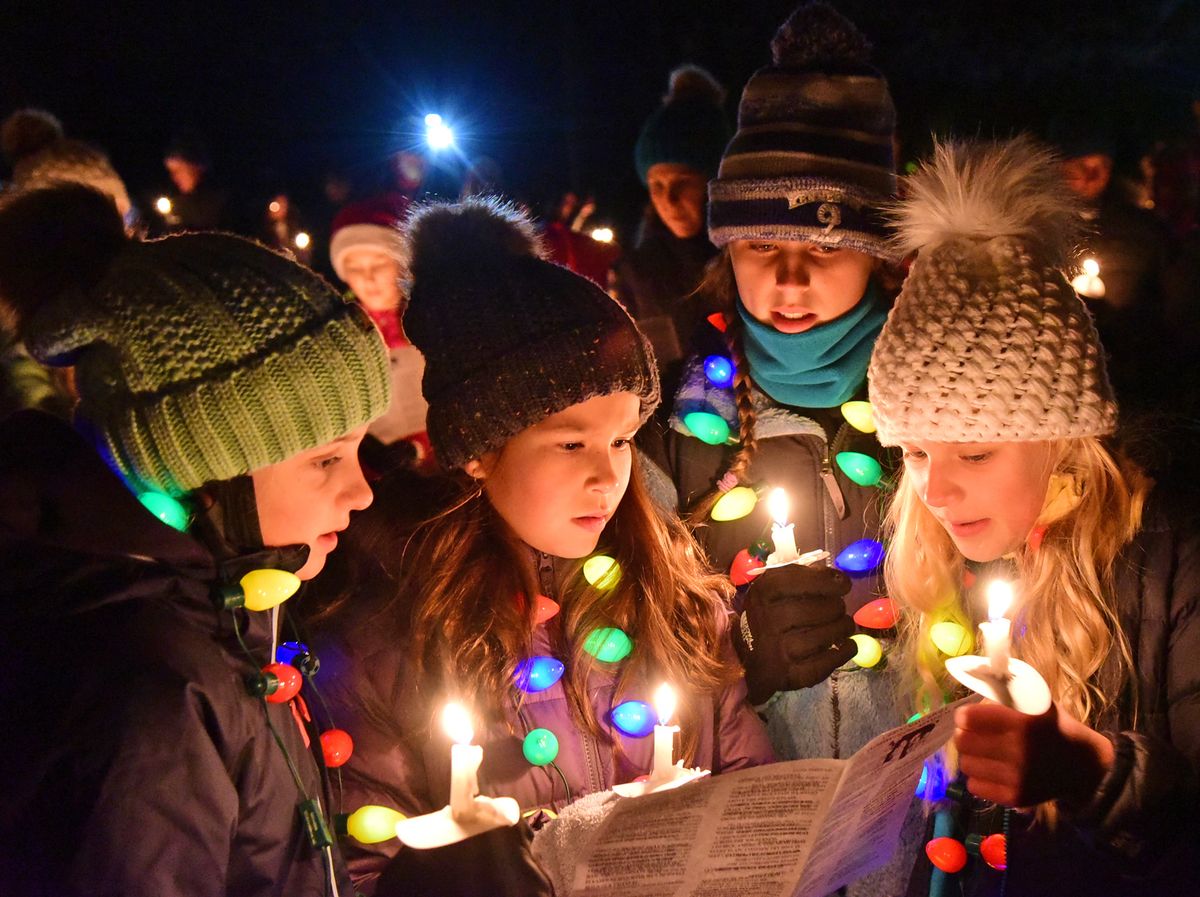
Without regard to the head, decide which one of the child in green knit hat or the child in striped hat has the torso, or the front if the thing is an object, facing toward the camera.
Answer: the child in striped hat

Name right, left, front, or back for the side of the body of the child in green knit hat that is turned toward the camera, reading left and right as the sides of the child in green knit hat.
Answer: right

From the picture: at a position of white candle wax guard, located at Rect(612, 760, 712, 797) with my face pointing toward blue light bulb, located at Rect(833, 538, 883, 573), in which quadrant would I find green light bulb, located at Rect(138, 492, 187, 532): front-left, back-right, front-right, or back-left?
back-left

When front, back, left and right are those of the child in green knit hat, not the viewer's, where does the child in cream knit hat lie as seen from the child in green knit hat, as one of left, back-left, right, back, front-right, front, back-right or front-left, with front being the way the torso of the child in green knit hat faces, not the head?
front

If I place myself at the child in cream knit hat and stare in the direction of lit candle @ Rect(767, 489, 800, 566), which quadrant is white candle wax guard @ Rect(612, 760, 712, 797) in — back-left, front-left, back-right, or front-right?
front-left

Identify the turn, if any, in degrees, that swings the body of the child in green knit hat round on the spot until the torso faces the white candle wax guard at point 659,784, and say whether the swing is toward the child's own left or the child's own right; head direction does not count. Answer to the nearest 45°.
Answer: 0° — they already face it

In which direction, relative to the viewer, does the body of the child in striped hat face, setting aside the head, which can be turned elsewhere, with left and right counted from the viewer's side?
facing the viewer

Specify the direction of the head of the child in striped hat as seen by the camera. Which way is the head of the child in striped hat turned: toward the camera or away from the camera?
toward the camera

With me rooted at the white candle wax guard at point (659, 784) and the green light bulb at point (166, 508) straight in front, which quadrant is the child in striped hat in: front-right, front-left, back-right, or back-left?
back-right

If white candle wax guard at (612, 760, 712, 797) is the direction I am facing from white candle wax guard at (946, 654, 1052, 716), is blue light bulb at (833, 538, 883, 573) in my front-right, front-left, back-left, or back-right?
front-right

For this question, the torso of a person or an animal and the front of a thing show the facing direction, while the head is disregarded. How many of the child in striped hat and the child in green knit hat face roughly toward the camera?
1

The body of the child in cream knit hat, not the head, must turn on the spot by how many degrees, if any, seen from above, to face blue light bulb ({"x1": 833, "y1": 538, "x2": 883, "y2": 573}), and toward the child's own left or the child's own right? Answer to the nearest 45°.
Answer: approximately 90° to the child's own right

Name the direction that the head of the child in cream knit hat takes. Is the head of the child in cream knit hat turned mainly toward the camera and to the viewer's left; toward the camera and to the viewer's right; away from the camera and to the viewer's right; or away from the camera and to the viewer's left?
toward the camera and to the viewer's left

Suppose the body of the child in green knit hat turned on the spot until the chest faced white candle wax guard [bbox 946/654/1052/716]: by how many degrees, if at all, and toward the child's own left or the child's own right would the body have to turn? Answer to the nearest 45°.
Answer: approximately 45° to the child's own right

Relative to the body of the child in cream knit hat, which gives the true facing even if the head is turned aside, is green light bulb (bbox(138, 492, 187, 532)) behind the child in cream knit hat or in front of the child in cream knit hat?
in front
